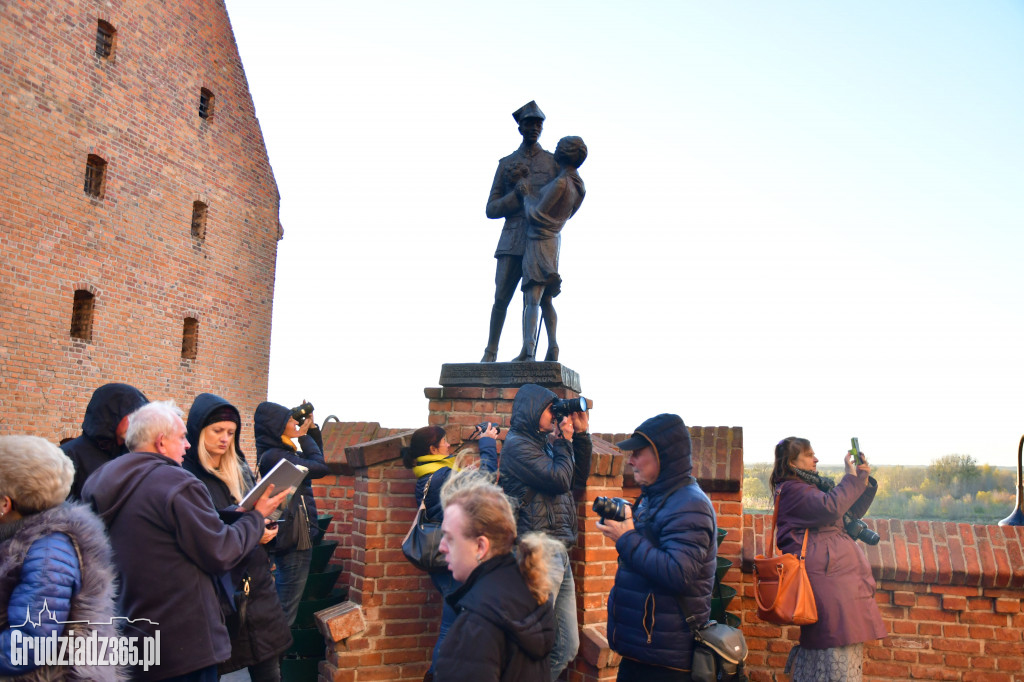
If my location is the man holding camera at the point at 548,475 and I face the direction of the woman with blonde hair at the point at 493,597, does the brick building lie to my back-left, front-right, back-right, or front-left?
back-right

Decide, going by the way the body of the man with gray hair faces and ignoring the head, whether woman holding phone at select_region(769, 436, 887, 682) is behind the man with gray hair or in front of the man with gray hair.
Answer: in front

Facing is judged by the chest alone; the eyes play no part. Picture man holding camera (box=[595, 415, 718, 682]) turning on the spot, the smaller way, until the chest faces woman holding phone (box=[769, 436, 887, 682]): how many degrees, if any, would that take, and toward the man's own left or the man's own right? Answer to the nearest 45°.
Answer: approximately 135° to the man's own right

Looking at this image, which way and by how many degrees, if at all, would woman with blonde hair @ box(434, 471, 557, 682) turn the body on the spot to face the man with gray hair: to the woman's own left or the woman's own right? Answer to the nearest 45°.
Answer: approximately 45° to the woman's own right

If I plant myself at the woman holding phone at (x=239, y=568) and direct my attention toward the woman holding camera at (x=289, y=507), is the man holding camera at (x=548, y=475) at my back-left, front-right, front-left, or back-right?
front-right

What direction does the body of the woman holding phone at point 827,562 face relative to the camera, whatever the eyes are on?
to the viewer's right

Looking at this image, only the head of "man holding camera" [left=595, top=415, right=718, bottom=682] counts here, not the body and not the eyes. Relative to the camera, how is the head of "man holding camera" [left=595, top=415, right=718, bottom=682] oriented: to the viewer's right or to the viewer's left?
to the viewer's left

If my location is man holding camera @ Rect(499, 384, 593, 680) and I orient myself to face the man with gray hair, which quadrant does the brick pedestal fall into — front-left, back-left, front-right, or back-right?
back-right

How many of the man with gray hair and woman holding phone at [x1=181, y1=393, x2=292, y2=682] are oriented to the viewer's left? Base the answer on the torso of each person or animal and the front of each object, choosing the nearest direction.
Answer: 0

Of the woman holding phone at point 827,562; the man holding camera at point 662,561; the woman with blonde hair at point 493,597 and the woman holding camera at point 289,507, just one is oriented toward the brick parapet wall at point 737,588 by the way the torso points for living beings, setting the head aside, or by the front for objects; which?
the woman holding camera at point 289,507

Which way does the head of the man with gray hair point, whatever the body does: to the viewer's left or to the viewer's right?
to the viewer's right

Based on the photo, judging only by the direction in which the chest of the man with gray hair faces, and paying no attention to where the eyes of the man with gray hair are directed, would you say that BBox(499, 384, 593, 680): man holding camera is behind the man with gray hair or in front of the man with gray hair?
in front

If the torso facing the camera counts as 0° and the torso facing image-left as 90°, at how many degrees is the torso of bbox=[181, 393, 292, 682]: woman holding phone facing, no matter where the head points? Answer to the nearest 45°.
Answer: approximately 315°

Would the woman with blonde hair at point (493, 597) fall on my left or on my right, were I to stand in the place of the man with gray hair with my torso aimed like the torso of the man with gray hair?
on my right

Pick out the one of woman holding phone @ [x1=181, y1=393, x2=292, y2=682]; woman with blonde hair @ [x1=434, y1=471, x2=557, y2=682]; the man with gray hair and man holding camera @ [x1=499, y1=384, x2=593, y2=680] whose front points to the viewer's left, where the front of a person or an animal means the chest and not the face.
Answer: the woman with blonde hair
